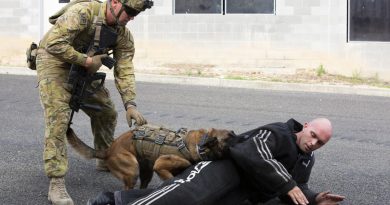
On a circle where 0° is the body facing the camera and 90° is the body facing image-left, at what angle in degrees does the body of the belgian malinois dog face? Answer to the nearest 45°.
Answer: approximately 270°

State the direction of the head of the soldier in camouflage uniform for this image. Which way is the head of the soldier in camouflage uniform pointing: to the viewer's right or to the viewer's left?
to the viewer's right
